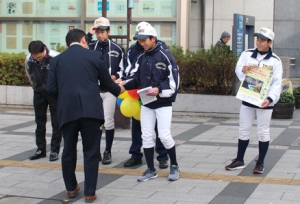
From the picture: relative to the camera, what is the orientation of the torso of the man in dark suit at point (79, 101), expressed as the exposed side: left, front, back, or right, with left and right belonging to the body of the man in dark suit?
back

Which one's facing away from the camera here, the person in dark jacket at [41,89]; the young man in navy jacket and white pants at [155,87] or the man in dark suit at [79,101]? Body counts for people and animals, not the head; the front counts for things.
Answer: the man in dark suit

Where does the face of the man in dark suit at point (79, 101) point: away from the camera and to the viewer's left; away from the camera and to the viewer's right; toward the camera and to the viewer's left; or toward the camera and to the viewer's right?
away from the camera and to the viewer's right

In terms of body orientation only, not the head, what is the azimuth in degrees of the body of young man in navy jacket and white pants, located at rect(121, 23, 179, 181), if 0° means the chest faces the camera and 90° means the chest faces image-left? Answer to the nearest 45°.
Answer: approximately 45°

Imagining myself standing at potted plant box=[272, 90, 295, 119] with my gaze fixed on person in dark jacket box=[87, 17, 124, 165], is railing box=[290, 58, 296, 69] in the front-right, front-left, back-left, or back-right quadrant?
back-right

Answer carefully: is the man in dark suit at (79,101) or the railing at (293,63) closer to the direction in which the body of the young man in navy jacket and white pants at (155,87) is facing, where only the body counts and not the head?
the man in dark suit

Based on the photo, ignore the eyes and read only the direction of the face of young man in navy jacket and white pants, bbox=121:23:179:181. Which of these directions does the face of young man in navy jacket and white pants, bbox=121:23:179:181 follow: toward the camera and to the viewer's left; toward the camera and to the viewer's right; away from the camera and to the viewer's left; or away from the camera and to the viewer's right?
toward the camera and to the viewer's left

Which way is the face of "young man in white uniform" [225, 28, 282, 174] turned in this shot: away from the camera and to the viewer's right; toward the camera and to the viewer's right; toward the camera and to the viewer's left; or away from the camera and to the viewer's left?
toward the camera and to the viewer's left

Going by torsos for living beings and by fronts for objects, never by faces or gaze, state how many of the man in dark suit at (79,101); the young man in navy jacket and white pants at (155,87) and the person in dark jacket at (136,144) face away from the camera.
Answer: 1

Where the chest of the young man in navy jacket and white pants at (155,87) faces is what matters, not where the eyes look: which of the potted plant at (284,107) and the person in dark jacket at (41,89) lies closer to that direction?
the person in dark jacket

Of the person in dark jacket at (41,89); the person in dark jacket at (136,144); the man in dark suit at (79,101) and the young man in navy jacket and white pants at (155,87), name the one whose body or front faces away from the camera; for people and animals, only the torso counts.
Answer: the man in dark suit
